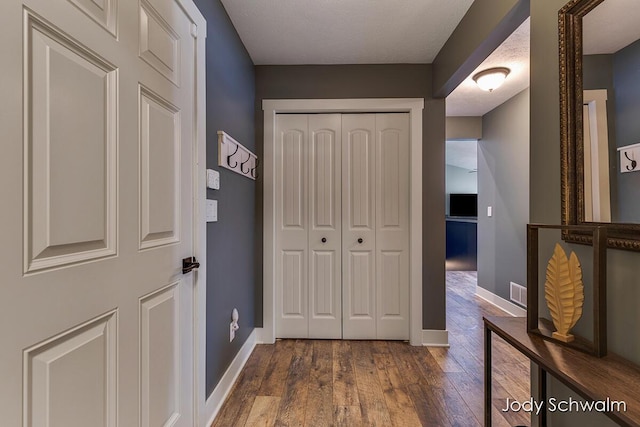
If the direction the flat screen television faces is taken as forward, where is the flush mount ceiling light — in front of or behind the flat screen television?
in front

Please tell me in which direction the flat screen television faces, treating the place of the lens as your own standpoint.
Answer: facing the viewer

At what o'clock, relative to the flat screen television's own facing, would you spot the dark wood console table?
The dark wood console table is roughly at 12 o'clock from the flat screen television.

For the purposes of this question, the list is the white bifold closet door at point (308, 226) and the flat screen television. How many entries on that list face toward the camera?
2

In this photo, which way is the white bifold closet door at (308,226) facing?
toward the camera

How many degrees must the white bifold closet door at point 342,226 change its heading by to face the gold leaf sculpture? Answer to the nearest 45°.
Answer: approximately 45° to its left

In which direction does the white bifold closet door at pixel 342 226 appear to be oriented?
toward the camera

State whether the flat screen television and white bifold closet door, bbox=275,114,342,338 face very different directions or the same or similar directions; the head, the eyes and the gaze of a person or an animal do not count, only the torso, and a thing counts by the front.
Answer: same or similar directions

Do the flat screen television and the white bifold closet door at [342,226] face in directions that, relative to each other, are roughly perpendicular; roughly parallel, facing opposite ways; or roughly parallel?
roughly parallel

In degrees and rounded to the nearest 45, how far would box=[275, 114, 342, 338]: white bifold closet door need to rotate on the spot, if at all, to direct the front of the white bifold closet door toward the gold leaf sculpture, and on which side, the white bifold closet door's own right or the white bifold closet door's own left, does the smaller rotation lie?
approximately 45° to the white bifold closet door's own left

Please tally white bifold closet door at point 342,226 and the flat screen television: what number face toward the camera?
2

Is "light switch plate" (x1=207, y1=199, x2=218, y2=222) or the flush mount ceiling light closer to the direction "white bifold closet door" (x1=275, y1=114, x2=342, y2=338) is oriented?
the light switch plate

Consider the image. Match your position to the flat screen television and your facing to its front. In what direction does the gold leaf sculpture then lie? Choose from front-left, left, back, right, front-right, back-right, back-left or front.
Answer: front

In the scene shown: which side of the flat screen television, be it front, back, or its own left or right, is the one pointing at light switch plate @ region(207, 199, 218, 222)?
front

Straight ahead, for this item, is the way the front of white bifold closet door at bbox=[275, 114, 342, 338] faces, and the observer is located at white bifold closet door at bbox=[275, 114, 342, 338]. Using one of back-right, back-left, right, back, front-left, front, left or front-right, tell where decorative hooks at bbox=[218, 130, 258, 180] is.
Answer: front-right

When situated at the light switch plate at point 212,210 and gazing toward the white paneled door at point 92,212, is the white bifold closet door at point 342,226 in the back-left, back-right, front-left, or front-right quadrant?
back-left
